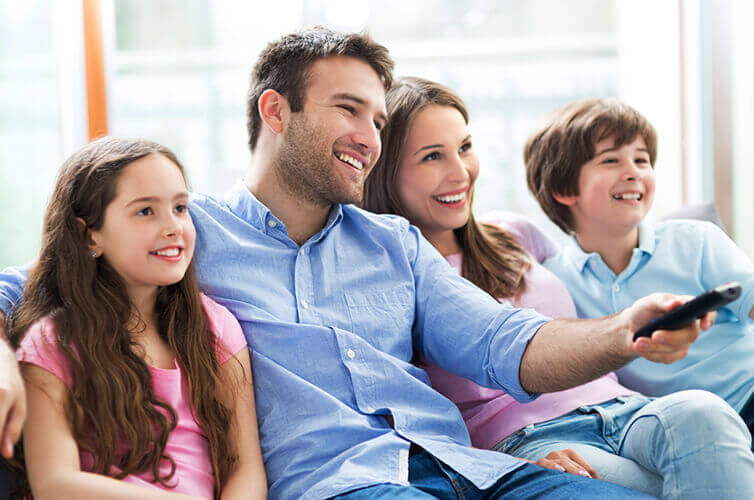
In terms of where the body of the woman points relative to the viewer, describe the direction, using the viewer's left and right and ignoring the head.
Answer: facing the viewer and to the right of the viewer

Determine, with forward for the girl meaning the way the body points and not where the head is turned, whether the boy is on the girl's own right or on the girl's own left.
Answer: on the girl's own left

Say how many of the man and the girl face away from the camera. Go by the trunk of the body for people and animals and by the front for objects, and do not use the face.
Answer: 0

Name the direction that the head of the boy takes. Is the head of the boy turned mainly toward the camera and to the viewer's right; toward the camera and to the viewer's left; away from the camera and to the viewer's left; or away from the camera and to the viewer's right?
toward the camera and to the viewer's right

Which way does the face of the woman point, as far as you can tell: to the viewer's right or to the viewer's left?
to the viewer's right

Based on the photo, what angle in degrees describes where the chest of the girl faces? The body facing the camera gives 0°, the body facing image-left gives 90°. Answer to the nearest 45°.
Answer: approximately 315°

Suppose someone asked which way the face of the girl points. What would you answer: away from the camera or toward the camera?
toward the camera

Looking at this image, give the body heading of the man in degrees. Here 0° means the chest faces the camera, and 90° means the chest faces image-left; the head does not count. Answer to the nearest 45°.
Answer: approximately 315°

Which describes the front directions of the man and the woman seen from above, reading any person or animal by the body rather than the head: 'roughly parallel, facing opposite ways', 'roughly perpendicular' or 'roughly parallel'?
roughly parallel

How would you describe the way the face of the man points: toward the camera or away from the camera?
toward the camera

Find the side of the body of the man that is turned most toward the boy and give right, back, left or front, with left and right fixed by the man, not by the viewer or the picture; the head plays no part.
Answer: left
